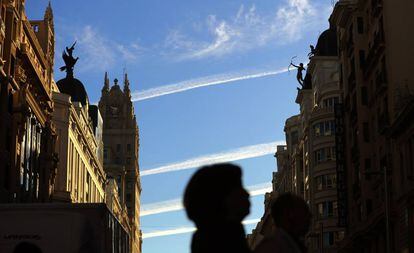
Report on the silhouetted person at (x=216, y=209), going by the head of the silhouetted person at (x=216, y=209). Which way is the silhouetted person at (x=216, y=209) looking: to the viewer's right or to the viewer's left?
to the viewer's right

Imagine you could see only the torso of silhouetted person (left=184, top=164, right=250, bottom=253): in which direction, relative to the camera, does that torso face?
to the viewer's right

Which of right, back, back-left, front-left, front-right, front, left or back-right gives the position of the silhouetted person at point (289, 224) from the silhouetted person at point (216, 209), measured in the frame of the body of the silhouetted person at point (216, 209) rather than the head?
front-left
